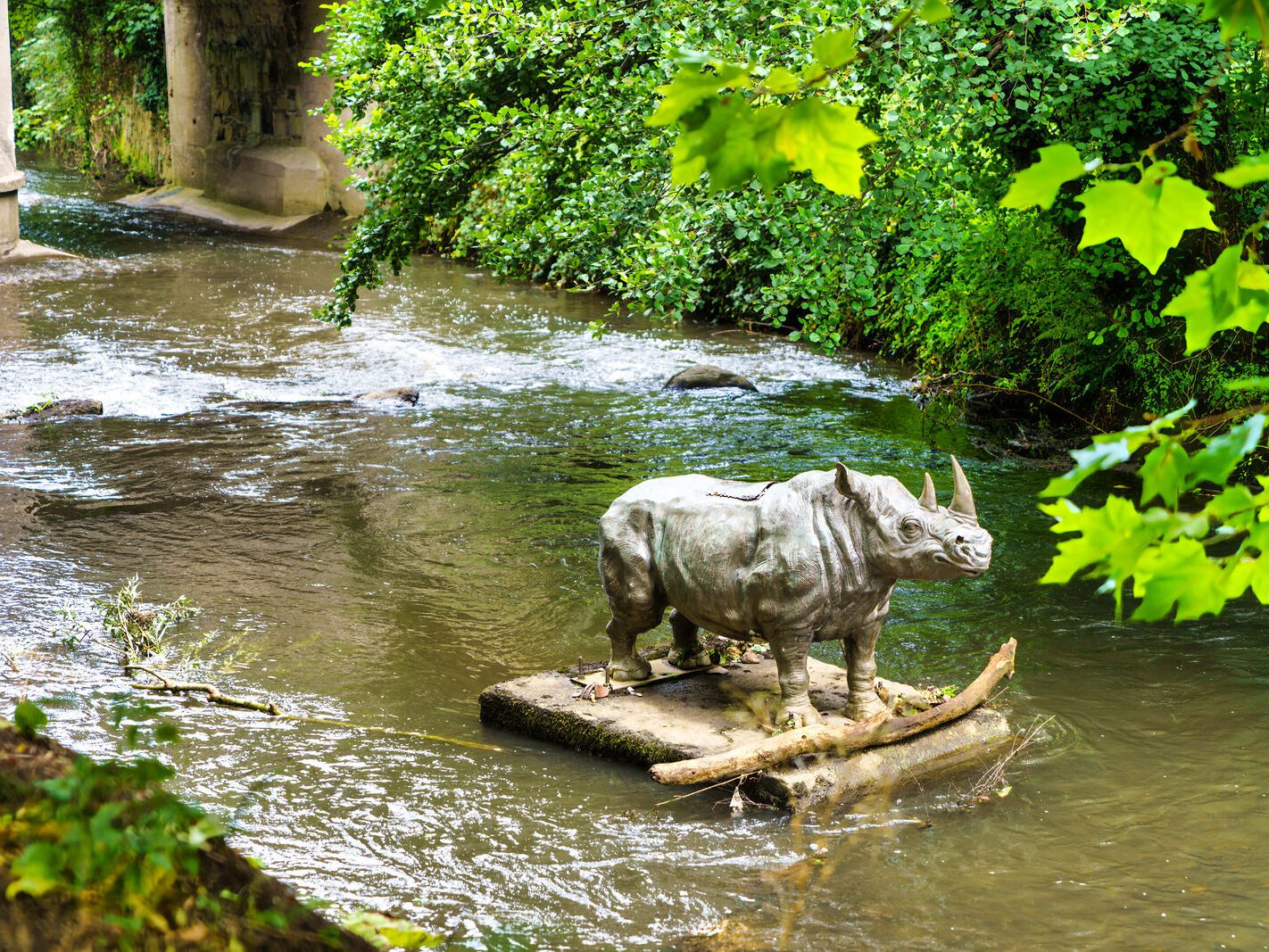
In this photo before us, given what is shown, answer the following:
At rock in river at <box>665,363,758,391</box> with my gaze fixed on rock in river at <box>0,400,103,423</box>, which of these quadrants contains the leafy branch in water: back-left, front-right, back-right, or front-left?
front-left

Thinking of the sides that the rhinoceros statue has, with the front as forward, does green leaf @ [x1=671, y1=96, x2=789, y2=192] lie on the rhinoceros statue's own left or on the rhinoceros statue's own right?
on the rhinoceros statue's own right

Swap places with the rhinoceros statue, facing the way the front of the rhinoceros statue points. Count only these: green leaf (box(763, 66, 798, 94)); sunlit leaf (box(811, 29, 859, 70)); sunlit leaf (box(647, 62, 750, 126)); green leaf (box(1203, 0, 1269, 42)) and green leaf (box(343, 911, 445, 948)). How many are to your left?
0

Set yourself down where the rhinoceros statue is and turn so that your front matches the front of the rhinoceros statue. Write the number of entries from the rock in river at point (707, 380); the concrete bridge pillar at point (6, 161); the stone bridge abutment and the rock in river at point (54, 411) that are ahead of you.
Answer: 0

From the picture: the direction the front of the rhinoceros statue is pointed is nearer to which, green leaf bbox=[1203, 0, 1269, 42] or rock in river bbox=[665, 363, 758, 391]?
the green leaf

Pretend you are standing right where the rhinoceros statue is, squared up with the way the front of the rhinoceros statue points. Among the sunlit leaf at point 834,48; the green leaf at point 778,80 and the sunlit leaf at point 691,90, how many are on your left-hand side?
0

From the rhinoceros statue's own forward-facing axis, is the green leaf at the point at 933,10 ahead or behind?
ahead

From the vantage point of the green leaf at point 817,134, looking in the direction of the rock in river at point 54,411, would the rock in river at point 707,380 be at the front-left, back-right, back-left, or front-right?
front-right

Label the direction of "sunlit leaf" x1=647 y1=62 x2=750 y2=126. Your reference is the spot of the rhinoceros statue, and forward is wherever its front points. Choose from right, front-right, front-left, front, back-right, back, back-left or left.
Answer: front-right

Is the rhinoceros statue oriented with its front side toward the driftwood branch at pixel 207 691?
no

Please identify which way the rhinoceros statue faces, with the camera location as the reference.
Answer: facing the viewer and to the right of the viewer

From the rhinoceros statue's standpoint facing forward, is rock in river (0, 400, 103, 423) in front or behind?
behind

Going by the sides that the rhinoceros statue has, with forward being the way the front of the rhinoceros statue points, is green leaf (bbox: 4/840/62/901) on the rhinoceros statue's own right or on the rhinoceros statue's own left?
on the rhinoceros statue's own right

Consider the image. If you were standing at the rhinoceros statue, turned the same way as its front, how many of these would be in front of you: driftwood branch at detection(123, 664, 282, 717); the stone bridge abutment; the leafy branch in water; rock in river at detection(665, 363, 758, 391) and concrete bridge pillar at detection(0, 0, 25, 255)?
0

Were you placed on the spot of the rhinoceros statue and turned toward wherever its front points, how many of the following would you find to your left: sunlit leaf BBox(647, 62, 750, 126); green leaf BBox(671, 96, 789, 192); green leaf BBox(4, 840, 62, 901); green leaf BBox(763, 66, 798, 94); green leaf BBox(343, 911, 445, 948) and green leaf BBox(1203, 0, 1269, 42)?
0

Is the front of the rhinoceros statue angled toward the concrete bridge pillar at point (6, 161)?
no
